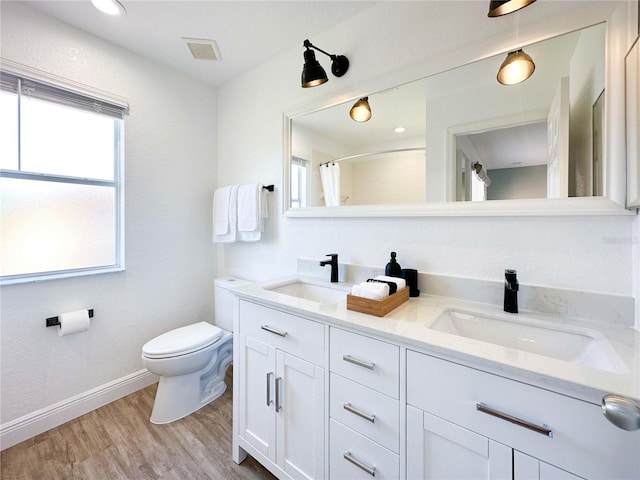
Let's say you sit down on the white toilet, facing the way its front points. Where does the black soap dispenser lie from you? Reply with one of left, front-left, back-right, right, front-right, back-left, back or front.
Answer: left

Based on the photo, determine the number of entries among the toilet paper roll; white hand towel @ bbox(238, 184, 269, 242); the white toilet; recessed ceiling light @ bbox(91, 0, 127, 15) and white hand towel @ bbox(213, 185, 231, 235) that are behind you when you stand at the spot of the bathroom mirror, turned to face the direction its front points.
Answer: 0

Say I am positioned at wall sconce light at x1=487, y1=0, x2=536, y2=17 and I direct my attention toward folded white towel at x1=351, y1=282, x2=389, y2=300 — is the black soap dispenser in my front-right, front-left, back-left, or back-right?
front-right

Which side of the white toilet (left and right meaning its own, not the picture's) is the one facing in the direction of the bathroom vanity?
left

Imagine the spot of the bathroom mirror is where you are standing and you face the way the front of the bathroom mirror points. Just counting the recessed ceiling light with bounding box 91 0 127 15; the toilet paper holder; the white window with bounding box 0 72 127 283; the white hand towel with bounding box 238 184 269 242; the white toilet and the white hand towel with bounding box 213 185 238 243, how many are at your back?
0

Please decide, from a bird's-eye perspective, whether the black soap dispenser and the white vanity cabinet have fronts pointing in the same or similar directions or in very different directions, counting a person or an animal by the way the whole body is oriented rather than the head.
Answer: same or similar directions

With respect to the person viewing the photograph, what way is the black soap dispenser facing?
facing the viewer

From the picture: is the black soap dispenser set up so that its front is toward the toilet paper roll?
no

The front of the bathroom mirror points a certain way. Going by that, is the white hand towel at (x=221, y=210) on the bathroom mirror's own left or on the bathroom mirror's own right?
on the bathroom mirror's own right

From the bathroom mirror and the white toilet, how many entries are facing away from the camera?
0

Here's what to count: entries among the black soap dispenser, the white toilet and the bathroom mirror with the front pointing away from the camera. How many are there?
0

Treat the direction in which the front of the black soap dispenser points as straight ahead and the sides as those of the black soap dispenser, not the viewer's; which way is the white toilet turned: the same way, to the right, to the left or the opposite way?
the same way

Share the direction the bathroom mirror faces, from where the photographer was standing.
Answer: facing the viewer and to the left of the viewer

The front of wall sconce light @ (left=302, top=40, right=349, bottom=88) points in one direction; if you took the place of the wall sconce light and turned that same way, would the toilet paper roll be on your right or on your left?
on your right
